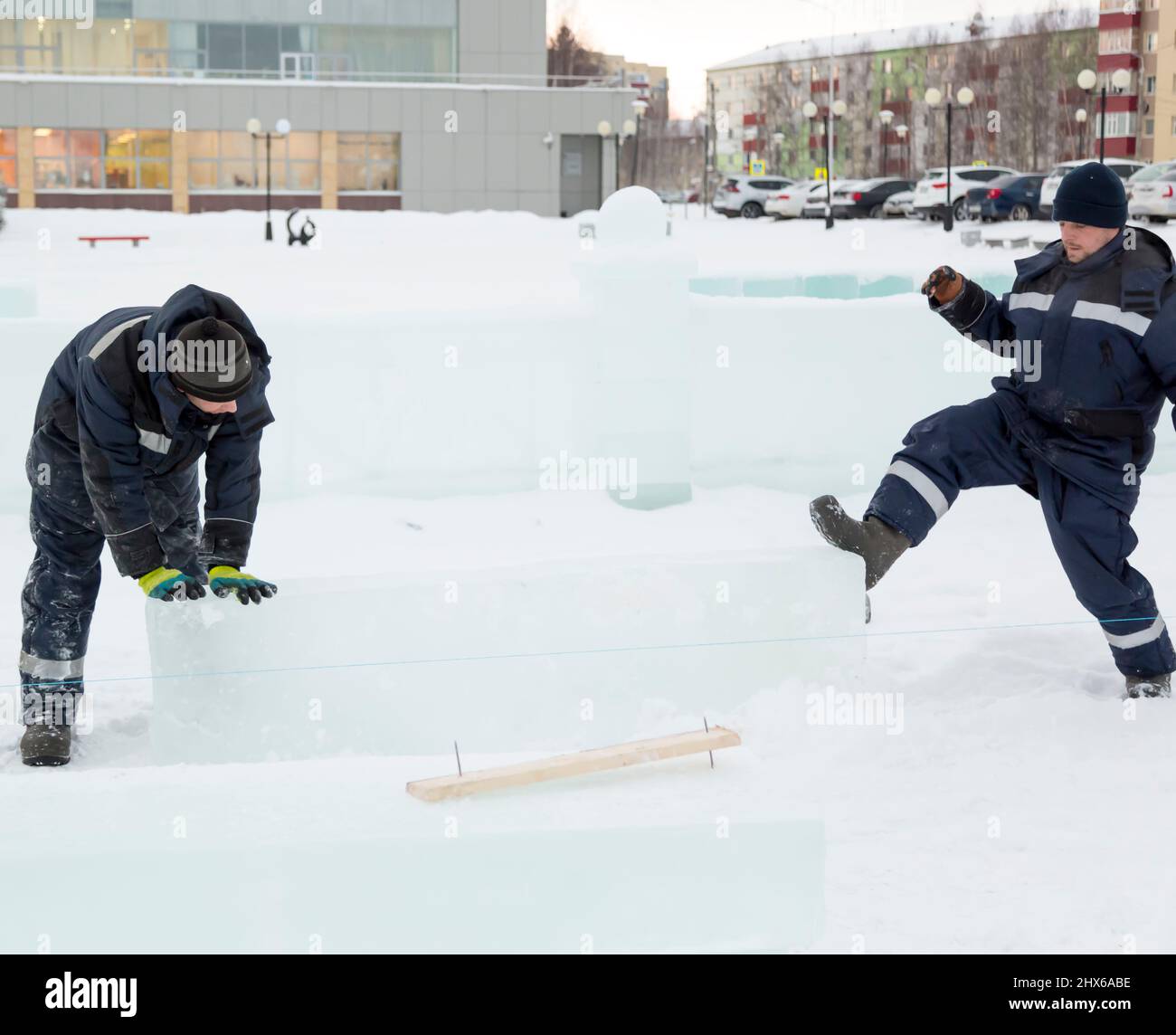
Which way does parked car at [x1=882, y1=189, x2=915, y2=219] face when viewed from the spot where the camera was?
facing the viewer and to the left of the viewer

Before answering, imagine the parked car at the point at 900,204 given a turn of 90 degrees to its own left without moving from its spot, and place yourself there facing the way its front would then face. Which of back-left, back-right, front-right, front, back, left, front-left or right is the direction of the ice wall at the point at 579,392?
front-right

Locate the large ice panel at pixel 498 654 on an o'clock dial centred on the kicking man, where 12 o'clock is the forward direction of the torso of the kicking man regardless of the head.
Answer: The large ice panel is roughly at 1 o'clock from the kicking man.

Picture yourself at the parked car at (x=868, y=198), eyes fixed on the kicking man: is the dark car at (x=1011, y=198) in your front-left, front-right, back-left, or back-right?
front-left

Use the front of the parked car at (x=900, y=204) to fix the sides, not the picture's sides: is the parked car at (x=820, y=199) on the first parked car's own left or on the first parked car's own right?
on the first parked car's own right

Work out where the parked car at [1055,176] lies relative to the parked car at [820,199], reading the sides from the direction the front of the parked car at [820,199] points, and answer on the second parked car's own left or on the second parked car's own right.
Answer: on the second parked car's own left

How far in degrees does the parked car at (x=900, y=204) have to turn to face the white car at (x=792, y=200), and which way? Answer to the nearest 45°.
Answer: approximately 90° to its right

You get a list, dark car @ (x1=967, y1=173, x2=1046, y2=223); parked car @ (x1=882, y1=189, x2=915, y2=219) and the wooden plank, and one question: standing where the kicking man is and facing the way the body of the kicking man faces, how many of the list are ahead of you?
1

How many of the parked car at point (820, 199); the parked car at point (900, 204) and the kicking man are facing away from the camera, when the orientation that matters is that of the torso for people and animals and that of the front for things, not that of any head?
0

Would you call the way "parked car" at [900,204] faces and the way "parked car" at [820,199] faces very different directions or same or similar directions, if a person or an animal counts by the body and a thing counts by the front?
same or similar directions

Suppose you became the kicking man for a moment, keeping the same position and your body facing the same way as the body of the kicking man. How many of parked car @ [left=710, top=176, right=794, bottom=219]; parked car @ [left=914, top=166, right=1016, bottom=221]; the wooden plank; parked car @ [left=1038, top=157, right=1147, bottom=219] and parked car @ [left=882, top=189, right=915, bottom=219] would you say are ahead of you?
1

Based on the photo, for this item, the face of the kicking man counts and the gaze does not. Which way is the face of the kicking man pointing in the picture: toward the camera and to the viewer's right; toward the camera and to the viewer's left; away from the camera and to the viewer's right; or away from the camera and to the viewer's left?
toward the camera and to the viewer's left
